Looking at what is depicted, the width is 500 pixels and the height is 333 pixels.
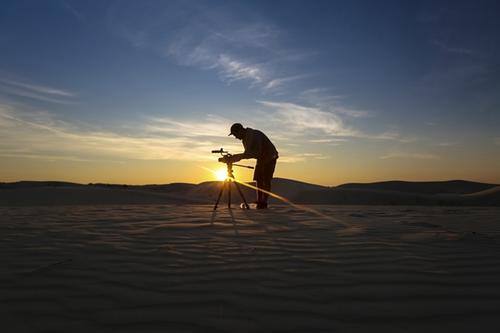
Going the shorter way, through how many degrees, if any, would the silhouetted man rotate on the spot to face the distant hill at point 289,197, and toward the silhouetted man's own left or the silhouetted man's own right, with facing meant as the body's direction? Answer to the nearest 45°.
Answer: approximately 90° to the silhouetted man's own right

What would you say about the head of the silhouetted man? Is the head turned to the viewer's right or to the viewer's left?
to the viewer's left

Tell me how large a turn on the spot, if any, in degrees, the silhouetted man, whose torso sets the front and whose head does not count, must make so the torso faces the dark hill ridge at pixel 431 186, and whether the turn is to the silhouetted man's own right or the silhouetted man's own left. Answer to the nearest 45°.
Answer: approximately 135° to the silhouetted man's own right

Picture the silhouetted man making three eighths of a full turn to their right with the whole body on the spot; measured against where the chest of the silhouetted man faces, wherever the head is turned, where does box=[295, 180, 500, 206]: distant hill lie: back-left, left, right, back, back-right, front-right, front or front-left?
front

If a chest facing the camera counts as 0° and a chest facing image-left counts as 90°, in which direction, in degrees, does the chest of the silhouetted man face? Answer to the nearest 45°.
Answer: approximately 90°
